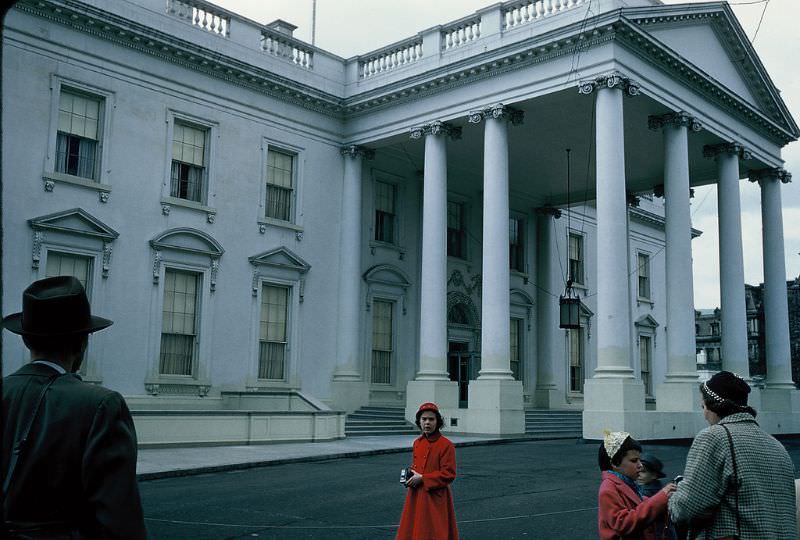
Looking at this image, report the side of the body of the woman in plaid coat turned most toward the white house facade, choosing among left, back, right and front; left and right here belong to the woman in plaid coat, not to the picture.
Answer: front

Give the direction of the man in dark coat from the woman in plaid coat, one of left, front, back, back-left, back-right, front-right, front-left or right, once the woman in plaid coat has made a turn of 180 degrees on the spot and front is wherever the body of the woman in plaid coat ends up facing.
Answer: right

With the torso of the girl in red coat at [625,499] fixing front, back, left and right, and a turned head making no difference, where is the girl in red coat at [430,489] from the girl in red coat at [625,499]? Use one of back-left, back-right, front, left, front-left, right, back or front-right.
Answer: back-left

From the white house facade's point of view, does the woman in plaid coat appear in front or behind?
in front

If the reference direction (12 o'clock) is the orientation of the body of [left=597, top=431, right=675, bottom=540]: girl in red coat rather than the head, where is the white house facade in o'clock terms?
The white house facade is roughly at 8 o'clock from the girl in red coat.

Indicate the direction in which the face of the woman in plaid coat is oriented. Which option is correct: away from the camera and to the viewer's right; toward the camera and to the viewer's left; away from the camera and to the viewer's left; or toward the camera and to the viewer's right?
away from the camera and to the viewer's left

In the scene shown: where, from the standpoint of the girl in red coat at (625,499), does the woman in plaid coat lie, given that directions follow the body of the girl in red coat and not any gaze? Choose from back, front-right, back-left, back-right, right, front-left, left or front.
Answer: front-right

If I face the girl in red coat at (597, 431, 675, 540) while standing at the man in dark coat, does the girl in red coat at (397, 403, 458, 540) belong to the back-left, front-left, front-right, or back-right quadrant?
front-left

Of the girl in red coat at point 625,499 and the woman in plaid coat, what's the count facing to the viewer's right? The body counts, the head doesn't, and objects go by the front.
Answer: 1

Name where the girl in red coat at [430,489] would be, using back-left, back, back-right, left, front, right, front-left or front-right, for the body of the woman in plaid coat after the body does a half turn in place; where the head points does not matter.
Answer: back

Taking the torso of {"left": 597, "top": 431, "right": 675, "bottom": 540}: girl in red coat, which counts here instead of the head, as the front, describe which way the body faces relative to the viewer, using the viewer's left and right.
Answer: facing to the right of the viewer

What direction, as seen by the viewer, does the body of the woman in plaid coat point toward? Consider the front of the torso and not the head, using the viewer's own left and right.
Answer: facing away from the viewer and to the left of the viewer
